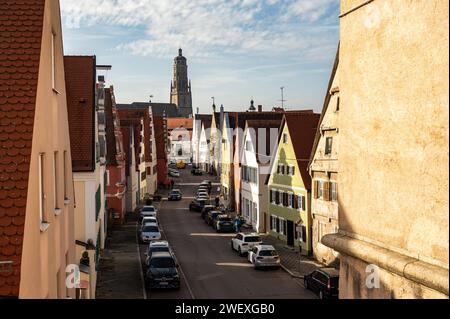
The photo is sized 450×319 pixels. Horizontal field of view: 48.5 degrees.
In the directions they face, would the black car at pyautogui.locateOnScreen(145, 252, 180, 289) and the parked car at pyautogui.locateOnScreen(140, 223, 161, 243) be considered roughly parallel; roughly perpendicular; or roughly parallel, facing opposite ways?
roughly parallel

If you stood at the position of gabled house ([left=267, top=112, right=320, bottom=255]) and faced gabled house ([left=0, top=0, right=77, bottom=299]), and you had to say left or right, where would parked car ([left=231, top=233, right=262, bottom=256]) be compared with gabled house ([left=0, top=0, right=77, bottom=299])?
right

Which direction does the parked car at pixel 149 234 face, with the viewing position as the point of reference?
facing the viewer

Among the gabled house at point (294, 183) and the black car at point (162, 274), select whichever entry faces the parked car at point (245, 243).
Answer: the gabled house

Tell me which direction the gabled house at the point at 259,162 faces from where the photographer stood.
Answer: facing the viewer and to the left of the viewer

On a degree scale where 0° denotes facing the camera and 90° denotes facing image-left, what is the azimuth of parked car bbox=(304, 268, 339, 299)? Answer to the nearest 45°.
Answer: approximately 135°

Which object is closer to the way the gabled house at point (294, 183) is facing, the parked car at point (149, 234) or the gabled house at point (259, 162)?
the parked car

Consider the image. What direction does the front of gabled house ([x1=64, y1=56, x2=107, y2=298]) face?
to the viewer's right

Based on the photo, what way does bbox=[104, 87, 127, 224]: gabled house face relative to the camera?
to the viewer's right

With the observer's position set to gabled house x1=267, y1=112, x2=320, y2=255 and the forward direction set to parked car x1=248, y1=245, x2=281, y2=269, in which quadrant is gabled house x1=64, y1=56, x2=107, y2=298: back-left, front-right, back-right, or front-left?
front-right

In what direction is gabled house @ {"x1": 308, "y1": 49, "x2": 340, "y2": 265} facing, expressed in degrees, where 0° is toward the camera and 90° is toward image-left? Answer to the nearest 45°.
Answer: approximately 45°

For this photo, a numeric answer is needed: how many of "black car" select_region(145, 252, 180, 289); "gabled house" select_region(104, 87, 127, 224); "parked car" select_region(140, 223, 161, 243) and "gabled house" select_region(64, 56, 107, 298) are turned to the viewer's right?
2
